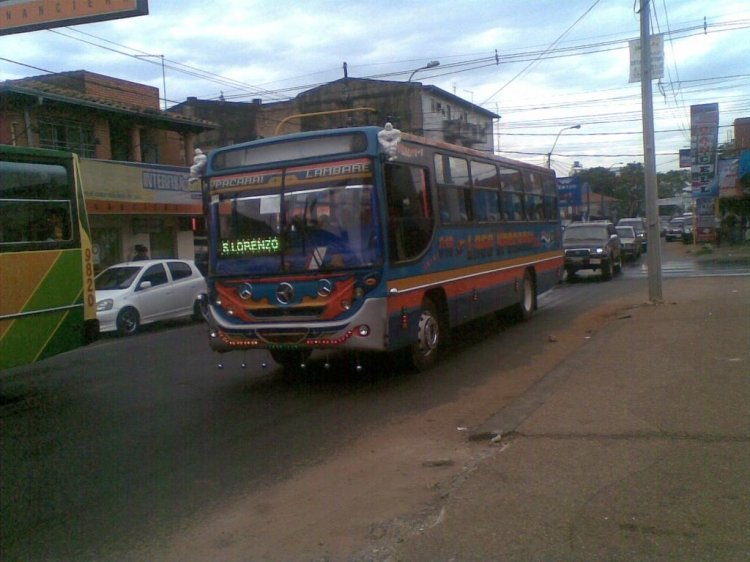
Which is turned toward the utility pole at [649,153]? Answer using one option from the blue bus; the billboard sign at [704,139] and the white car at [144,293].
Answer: the billboard sign

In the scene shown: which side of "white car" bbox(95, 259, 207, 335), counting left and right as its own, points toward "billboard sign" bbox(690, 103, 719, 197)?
back

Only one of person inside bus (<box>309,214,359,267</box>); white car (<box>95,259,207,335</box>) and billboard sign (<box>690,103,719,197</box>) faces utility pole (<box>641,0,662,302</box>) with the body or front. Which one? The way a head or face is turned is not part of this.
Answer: the billboard sign

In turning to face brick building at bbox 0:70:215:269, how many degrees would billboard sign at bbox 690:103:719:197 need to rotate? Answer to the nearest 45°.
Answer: approximately 45° to its right

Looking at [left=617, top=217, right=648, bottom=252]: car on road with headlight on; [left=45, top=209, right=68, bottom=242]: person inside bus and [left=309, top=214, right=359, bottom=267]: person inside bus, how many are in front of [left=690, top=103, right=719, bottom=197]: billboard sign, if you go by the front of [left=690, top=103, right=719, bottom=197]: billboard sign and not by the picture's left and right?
2

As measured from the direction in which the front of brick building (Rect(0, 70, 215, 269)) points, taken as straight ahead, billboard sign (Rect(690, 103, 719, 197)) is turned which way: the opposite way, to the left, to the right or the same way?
to the right

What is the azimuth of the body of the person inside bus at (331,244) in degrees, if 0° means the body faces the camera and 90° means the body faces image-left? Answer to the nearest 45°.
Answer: approximately 45°

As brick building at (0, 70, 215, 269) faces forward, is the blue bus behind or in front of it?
in front

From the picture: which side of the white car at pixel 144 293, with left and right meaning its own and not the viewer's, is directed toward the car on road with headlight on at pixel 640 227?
back
